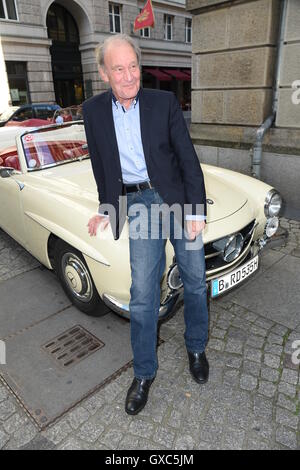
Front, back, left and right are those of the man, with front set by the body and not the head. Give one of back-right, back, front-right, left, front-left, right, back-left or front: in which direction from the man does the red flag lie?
back

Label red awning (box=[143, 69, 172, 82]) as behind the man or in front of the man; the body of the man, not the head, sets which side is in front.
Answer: behind

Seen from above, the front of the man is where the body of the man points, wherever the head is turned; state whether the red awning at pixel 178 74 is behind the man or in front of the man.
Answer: behind

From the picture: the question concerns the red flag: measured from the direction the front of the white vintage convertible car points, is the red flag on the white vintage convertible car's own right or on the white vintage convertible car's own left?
on the white vintage convertible car's own left

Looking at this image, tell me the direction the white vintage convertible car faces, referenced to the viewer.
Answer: facing the viewer and to the right of the viewer

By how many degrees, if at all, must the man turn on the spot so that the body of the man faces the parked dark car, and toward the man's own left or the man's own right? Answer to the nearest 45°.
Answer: approximately 180°

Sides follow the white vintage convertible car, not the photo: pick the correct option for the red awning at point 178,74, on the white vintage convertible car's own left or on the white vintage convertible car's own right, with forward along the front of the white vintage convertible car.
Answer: on the white vintage convertible car's own left

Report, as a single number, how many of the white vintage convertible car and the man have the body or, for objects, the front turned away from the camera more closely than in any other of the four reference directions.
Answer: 0

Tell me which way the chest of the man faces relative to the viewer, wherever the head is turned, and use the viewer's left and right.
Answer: facing the viewer

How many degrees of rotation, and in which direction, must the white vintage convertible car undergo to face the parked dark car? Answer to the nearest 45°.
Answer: approximately 135° to its left

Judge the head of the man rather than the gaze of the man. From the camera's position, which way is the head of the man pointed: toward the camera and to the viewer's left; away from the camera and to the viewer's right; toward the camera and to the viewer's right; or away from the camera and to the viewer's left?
toward the camera and to the viewer's right
